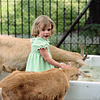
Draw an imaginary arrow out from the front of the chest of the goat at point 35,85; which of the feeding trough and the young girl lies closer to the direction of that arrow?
the feeding trough

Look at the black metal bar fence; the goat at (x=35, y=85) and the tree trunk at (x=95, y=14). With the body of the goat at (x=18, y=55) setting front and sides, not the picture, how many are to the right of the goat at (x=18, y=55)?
1

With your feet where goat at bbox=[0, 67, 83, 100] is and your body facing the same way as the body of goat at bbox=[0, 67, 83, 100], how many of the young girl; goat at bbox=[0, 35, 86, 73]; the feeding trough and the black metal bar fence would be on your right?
0

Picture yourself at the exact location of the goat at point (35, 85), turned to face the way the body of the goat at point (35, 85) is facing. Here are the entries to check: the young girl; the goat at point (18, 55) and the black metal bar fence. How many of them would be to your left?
3

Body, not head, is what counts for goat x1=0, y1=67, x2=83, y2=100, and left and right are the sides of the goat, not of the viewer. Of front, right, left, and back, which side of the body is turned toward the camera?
right

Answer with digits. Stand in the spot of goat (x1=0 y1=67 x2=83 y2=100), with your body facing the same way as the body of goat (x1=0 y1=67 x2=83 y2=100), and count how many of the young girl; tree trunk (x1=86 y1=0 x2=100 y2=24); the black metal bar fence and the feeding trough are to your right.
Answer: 0

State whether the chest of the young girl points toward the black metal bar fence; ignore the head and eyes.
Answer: no

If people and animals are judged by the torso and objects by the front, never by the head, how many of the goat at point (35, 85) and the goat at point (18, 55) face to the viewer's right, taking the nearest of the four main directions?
2

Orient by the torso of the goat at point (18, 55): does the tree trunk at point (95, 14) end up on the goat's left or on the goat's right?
on the goat's left

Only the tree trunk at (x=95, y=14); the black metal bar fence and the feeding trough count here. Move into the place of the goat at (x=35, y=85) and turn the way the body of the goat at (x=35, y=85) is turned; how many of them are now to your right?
0

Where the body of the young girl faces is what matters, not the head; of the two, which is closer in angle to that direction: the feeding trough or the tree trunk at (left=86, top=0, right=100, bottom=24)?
the feeding trough

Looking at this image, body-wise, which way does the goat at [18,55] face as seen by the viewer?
to the viewer's right

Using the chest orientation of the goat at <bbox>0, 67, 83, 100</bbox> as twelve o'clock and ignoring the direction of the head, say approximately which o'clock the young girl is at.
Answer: The young girl is roughly at 9 o'clock from the goat.

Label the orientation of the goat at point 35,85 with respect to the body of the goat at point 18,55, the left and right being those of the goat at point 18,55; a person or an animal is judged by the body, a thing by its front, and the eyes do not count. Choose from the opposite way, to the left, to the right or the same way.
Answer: the same way

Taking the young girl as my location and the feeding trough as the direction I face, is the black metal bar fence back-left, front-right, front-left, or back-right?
back-left
